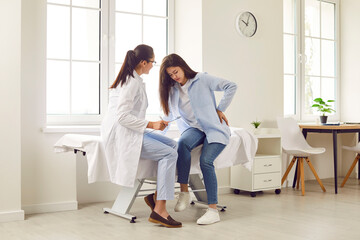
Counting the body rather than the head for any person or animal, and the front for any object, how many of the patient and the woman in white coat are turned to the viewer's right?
1

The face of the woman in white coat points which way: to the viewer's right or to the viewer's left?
to the viewer's right

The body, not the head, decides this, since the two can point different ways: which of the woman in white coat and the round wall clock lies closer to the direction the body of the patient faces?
the woman in white coat

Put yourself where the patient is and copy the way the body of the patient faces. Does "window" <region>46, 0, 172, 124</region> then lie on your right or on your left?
on your right

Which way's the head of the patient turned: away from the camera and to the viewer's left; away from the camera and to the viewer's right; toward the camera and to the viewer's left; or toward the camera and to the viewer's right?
toward the camera and to the viewer's left

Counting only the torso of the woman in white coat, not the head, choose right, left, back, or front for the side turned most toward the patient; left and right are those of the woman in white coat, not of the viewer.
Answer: front

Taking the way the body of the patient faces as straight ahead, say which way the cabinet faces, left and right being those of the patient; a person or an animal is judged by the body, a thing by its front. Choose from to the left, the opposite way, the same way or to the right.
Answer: to the left

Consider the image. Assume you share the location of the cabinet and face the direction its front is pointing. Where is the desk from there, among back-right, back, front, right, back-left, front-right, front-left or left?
left

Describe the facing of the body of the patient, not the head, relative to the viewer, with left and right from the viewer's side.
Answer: facing the viewer and to the left of the viewer

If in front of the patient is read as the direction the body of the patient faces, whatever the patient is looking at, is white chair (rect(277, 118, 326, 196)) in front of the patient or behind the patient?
behind

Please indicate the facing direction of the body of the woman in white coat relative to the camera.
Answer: to the viewer's right

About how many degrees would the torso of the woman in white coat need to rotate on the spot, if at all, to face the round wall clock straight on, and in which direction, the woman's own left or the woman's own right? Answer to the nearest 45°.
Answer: approximately 45° to the woman's own left

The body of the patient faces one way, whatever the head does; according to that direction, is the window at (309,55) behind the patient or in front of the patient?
behind

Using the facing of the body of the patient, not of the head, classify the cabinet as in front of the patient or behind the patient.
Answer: behind

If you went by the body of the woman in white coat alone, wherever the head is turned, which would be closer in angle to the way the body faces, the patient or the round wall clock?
the patient

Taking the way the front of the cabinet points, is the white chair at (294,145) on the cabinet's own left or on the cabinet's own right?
on the cabinet's own left
